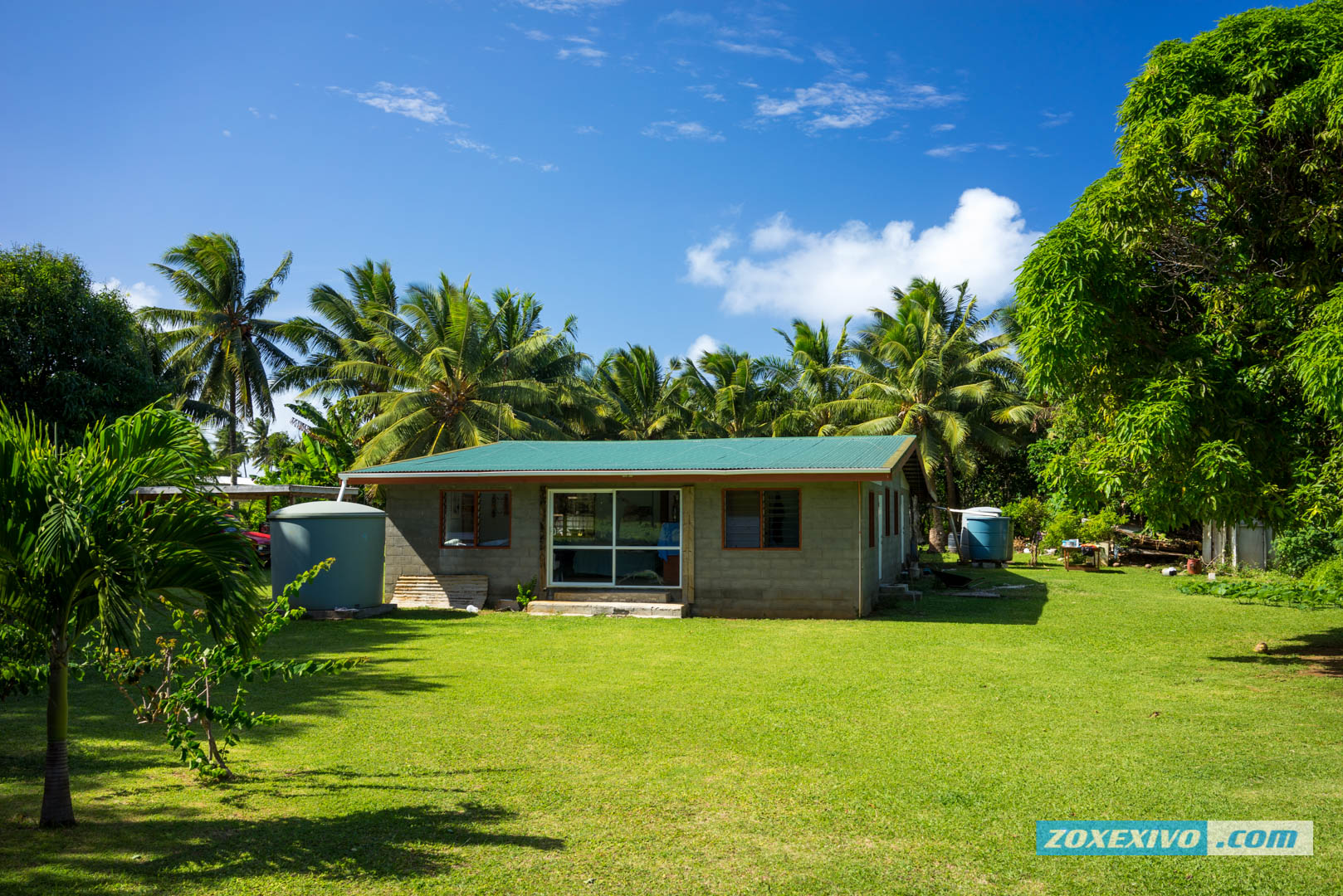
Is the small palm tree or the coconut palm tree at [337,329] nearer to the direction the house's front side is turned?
the small palm tree

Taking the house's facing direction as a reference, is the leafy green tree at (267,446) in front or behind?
behind

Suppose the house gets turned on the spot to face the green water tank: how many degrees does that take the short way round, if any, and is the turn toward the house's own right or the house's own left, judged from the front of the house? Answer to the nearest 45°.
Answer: approximately 90° to the house's own right

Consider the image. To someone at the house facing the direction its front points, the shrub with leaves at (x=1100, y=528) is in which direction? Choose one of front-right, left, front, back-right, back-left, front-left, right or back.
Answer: back-left

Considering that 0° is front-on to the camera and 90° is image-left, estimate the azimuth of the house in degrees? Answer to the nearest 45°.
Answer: approximately 0°

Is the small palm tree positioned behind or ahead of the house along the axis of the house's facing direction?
ahead

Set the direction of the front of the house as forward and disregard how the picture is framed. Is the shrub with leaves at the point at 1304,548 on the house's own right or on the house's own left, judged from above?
on the house's own left

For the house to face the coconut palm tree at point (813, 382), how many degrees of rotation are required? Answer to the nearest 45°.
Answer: approximately 180°

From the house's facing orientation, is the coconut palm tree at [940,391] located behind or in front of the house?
behind

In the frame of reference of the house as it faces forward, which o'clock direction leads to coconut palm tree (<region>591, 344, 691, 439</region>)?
The coconut palm tree is roughly at 6 o'clock from the house.
